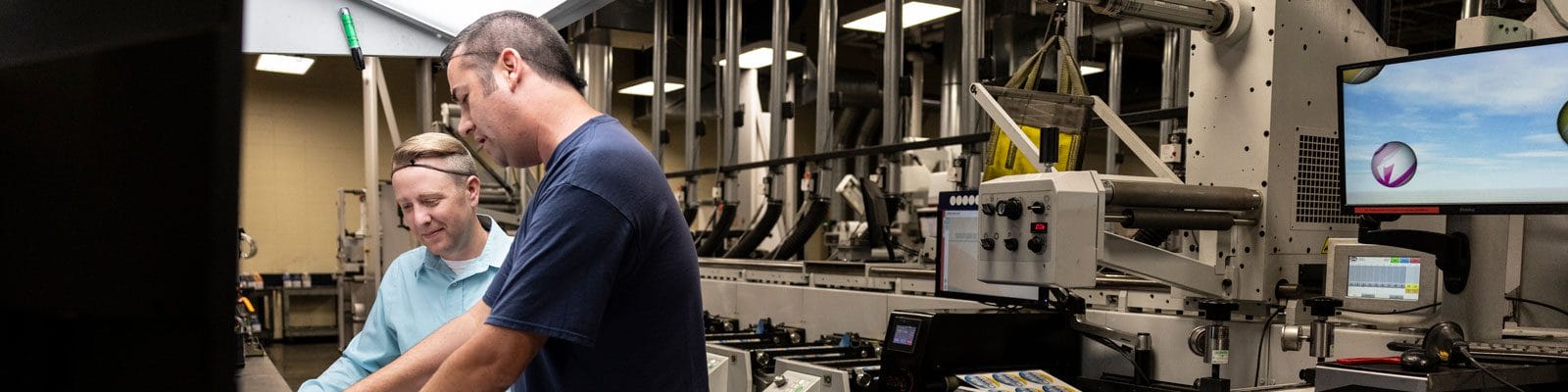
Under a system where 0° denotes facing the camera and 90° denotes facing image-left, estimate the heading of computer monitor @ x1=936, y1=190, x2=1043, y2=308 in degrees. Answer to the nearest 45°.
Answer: approximately 45°

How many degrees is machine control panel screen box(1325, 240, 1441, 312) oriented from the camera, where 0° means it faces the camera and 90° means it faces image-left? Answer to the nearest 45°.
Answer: approximately 0°
